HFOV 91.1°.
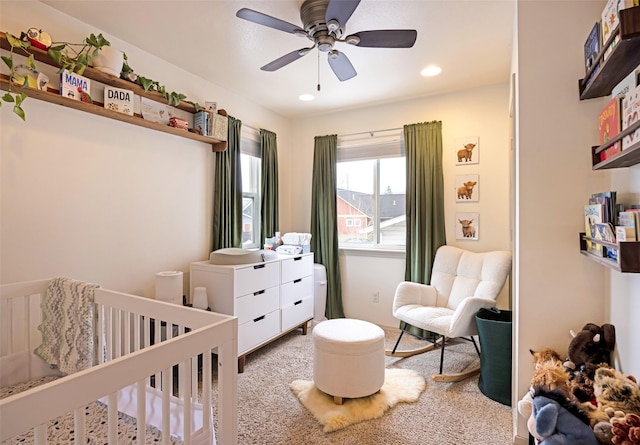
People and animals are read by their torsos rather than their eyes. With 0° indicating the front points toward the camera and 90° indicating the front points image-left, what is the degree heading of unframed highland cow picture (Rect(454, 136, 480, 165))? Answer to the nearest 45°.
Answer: approximately 0°

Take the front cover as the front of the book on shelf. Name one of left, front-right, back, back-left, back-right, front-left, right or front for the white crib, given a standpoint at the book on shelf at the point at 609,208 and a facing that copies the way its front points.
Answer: front

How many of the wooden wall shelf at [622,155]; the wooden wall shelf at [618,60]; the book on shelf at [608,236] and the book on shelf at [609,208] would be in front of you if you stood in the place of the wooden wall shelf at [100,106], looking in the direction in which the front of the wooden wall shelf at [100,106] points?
4

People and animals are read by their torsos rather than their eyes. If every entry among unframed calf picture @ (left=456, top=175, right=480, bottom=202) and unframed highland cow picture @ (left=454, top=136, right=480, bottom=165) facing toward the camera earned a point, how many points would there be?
2

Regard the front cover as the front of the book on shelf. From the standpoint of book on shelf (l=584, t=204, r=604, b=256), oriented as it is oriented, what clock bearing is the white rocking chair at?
The white rocking chair is roughly at 3 o'clock from the book on shelf.

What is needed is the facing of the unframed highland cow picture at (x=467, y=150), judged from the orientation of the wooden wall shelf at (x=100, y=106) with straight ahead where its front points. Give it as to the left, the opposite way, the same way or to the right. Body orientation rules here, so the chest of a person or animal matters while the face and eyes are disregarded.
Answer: to the right

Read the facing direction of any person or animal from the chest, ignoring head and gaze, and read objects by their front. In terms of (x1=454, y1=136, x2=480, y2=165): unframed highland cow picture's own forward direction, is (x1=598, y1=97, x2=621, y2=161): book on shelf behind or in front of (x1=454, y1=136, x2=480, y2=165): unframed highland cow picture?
in front

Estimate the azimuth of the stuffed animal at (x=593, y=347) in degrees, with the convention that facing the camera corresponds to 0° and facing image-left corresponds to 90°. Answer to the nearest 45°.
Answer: approximately 45°

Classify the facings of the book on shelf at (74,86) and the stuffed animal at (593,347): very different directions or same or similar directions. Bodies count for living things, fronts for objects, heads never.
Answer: very different directions

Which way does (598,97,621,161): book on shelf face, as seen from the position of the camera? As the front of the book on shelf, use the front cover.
facing the viewer and to the left of the viewer

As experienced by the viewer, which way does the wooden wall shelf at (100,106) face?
facing the viewer and to the right of the viewer

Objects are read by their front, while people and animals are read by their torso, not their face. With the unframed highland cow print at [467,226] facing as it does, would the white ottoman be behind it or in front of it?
in front

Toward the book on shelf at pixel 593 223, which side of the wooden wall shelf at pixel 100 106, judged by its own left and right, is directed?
front

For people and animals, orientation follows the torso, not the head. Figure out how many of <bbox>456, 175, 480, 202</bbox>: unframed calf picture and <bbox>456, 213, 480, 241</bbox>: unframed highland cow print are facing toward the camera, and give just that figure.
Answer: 2

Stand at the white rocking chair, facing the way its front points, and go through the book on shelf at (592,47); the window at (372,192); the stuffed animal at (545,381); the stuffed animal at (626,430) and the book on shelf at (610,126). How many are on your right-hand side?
1
